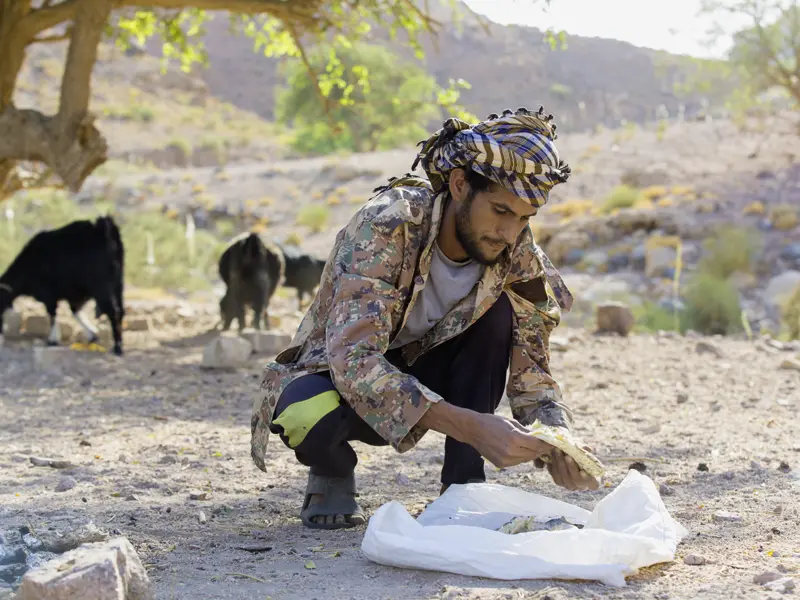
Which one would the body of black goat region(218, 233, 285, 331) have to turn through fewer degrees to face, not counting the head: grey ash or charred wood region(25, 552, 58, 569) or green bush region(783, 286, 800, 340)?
the green bush

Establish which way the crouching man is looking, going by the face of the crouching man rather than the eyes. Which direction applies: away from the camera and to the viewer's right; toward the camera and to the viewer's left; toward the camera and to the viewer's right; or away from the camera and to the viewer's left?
toward the camera and to the viewer's right

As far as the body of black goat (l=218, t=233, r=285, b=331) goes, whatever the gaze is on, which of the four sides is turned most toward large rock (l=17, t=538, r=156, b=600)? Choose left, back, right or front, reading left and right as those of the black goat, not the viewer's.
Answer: back

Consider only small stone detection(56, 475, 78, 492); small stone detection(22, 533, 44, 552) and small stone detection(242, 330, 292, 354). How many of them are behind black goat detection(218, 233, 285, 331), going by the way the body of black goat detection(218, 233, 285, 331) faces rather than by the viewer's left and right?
3

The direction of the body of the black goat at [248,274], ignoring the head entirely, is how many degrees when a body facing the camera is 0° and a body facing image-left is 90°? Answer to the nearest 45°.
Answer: approximately 180°

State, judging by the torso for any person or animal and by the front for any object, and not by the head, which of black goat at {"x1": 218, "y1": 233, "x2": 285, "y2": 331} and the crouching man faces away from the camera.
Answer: the black goat

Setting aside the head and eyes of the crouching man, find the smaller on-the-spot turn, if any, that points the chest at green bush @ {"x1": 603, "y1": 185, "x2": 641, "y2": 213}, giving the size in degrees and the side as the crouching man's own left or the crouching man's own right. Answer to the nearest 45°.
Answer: approximately 135° to the crouching man's own left

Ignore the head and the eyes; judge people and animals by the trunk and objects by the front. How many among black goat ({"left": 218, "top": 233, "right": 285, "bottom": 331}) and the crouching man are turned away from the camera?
1

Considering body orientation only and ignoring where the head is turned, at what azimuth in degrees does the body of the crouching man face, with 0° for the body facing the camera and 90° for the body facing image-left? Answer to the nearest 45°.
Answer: approximately 315°

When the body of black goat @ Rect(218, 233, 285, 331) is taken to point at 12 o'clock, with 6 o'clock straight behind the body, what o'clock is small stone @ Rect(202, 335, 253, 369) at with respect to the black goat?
The small stone is roughly at 6 o'clock from the black goat.

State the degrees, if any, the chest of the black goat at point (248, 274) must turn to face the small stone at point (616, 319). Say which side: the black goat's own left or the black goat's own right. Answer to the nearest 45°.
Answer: approximately 90° to the black goat's own right
